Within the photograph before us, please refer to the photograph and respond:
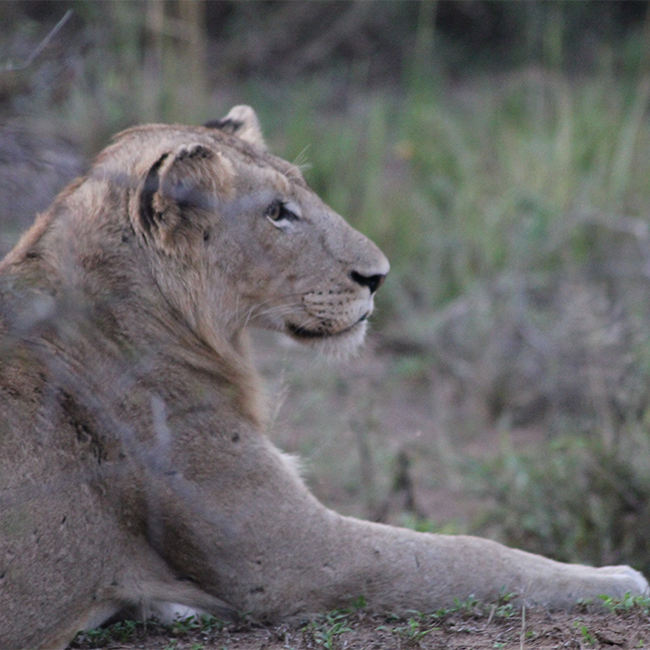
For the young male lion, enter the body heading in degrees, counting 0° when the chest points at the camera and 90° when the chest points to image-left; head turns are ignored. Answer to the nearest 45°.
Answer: approximately 270°

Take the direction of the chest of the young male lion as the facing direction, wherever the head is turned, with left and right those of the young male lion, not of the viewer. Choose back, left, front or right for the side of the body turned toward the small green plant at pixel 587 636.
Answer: front

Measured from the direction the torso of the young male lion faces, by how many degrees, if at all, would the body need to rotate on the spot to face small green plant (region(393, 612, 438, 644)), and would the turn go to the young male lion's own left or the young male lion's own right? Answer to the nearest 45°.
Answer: approximately 45° to the young male lion's own right
